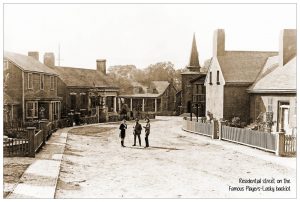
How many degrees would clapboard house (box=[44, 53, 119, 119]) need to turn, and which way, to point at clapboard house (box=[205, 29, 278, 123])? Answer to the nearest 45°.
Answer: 0° — it already faces it

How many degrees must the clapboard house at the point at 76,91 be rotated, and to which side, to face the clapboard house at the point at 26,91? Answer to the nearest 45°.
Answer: approximately 45° to its right

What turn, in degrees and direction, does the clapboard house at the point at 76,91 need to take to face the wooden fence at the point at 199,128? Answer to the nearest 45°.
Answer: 0° — it already faces it

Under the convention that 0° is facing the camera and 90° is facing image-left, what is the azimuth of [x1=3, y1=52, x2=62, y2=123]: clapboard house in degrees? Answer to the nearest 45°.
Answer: approximately 315°

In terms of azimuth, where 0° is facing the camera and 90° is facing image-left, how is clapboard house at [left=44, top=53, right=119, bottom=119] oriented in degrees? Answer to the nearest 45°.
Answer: approximately 315°

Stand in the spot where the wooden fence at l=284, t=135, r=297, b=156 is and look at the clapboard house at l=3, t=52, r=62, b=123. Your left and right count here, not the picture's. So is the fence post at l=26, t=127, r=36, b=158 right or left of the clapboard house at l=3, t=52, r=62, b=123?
left

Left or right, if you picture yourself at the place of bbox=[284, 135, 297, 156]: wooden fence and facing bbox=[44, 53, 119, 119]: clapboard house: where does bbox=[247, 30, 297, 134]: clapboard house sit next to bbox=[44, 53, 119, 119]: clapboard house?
right

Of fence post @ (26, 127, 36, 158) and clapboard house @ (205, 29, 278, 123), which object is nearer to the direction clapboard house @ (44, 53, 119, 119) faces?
the clapboard house
